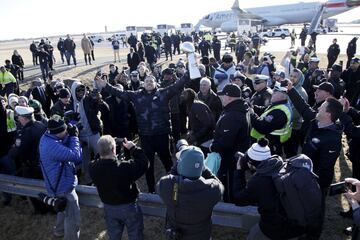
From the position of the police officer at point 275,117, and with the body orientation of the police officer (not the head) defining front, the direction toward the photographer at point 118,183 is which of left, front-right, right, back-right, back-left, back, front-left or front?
front-left

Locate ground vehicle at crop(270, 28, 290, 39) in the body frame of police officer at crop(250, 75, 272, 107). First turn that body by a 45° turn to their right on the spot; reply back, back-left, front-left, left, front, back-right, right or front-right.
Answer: right

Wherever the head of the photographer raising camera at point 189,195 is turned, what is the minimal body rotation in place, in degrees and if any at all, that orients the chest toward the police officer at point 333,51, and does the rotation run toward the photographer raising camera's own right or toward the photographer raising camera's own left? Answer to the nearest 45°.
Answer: approximately 45° to the photographer raising camera's own right

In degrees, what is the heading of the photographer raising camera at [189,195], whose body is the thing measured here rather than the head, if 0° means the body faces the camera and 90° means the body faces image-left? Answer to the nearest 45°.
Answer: approximately 180°

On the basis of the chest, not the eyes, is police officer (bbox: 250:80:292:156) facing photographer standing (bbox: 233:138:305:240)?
no

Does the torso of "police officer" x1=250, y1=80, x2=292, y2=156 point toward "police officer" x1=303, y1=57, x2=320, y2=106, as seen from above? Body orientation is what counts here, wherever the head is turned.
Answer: no

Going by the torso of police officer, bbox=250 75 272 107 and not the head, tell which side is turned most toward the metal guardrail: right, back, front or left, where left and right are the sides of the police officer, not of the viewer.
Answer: front

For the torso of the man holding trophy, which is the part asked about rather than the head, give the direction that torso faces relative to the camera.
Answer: toward the camera

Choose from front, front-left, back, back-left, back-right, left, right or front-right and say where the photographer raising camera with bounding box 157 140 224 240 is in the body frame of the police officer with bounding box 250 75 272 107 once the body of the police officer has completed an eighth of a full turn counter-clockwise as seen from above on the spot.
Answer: front

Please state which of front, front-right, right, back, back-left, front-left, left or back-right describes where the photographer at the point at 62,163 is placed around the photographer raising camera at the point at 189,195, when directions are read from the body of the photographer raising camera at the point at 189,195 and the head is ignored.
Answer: front-left

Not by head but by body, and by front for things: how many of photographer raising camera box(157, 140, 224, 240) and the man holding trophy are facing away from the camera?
1

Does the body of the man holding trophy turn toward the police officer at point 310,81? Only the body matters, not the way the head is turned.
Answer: no

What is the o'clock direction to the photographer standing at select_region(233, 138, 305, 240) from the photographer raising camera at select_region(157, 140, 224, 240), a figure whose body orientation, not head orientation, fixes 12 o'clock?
the photographer standing at select_region(233, 138, 305, 240) is roughly at 3 o'clock from the photographer raising camera at select_region(157, 140, 224, 240).

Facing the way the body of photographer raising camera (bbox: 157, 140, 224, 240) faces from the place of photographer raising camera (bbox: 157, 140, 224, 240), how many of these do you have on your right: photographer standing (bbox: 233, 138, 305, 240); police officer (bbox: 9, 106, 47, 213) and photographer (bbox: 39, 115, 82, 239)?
1

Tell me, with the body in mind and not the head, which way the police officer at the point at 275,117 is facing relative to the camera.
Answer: to the viewer's left

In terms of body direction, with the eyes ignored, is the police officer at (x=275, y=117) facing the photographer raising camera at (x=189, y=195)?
no
